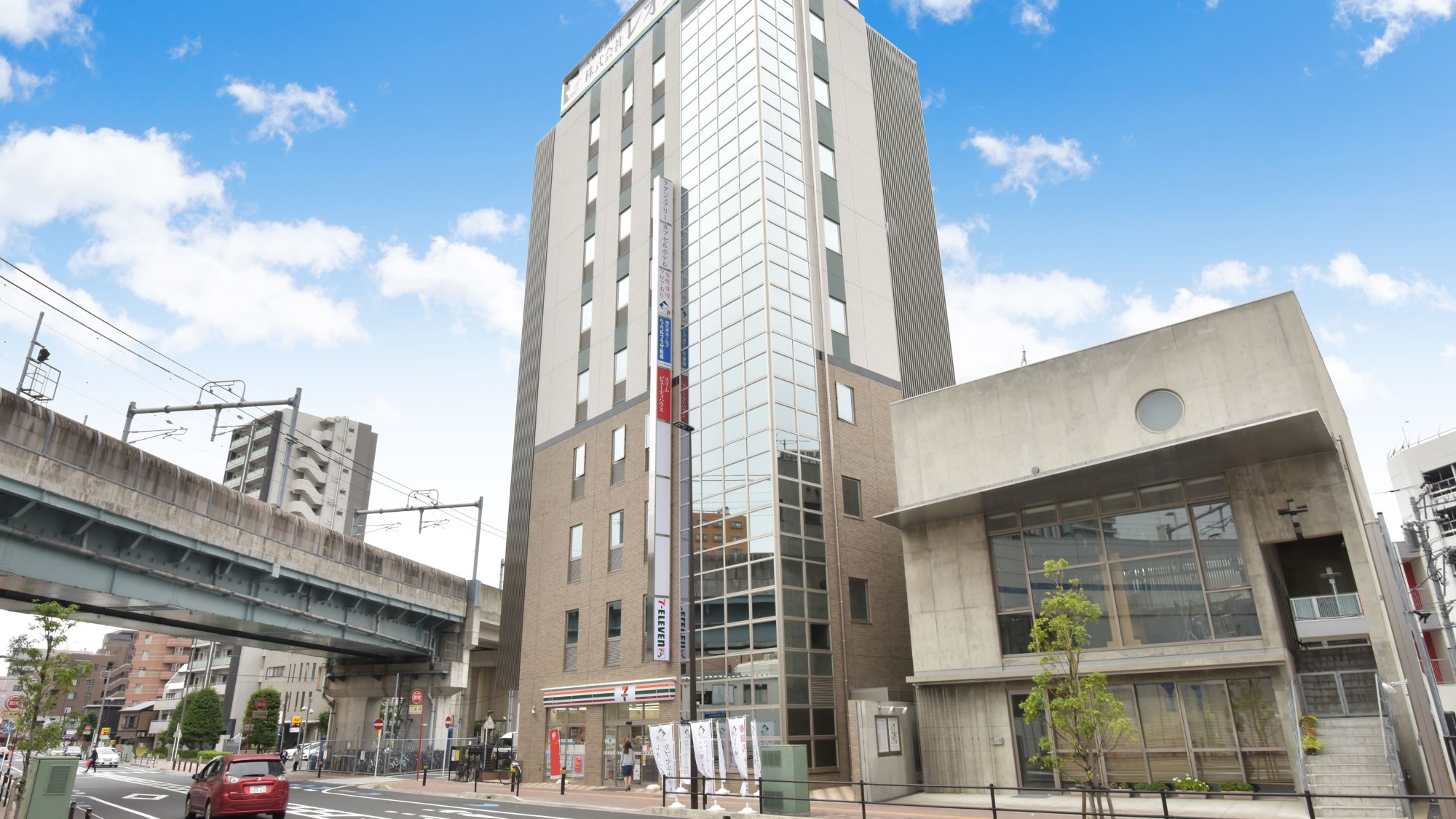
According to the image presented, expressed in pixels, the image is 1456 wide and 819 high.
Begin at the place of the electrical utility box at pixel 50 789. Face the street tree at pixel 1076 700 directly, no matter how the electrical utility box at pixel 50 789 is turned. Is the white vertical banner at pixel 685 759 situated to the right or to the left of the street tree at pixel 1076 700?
left

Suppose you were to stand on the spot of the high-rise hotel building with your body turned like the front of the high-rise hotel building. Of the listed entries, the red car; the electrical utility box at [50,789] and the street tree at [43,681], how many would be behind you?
0

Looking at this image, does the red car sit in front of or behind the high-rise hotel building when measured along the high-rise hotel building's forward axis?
in front

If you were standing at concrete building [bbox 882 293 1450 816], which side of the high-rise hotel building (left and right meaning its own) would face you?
left

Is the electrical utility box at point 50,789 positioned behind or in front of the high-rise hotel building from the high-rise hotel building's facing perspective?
in front

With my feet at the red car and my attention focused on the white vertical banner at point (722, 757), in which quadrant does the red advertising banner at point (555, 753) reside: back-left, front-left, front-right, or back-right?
front-left

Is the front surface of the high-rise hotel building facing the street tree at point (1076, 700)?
no

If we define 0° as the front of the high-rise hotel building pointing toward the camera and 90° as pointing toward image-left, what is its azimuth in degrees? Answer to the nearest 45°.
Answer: approximately 45°
